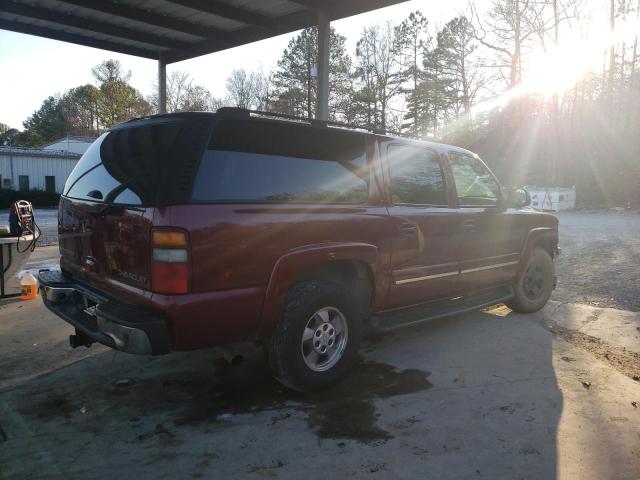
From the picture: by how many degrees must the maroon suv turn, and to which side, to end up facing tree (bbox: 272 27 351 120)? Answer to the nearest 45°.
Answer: approximately 45° to its left

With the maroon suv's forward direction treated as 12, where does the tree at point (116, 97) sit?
The tree is roughly at 10 o'clock from the maroon suv.

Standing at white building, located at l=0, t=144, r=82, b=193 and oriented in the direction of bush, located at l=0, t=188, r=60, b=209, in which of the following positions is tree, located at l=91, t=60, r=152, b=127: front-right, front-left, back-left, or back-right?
back-left

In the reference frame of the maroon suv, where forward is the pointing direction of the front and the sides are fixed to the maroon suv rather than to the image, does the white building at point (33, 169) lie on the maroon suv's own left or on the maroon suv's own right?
on the maroon suv's own left

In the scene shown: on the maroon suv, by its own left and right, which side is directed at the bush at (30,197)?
left

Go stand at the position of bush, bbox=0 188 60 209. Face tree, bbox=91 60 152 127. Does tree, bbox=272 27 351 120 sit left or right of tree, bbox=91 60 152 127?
right

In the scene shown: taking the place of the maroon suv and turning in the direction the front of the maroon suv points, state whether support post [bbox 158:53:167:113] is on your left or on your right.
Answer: on your left

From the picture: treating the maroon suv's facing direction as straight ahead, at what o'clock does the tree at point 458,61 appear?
The tree is roughly at 11 o'clock from the maroon suv.

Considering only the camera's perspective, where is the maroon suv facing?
facing away from the viewer and to the right of the viewer
